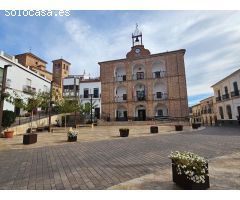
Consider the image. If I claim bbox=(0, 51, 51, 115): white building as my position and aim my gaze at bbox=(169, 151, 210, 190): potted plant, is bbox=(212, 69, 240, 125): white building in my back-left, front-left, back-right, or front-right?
front-left

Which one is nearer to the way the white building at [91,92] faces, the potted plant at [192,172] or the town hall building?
the potted plant

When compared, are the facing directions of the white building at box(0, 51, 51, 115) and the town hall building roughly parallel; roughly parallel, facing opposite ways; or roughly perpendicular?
roughly perpendicular

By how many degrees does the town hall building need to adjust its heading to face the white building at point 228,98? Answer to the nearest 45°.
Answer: approximately 90° to its left

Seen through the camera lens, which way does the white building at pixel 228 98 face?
facing the viewer and to the left of the viewer

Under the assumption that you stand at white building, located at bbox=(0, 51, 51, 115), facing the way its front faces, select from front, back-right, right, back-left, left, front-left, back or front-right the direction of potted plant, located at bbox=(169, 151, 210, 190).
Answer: front-right

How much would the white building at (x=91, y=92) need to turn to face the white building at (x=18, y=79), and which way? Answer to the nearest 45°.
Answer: approximately 45° to its right

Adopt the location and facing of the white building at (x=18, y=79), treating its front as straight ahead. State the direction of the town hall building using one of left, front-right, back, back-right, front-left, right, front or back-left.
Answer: front-left

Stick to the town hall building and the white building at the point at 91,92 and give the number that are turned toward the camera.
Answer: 2

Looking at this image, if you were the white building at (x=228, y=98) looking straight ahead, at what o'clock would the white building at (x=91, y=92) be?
the white building at (x=91, y=92) is roughly at 1 o'clock from the white building at (x=228, y=98).

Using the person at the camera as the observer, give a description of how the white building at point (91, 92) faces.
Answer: facing the viewer

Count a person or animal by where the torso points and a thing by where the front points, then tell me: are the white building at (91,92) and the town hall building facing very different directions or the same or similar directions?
same or similar directions

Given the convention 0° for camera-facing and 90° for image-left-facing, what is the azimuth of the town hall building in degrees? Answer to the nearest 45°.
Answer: approximately 0°

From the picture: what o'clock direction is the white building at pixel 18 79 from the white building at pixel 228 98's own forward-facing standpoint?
the white building at pixel 18 79 is roughly at 12 o'clock from the white building at pixel 228 98.

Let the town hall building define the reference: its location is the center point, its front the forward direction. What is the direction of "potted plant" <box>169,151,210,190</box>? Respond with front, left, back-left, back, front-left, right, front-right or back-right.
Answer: front

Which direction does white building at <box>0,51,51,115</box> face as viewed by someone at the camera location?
facing the viewer and to the right of the viewer

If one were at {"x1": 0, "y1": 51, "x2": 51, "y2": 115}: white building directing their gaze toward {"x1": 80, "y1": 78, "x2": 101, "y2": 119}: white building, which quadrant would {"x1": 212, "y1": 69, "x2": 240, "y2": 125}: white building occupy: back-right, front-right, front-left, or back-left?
front-right

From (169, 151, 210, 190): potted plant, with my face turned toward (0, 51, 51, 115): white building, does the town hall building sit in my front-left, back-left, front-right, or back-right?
front-right
